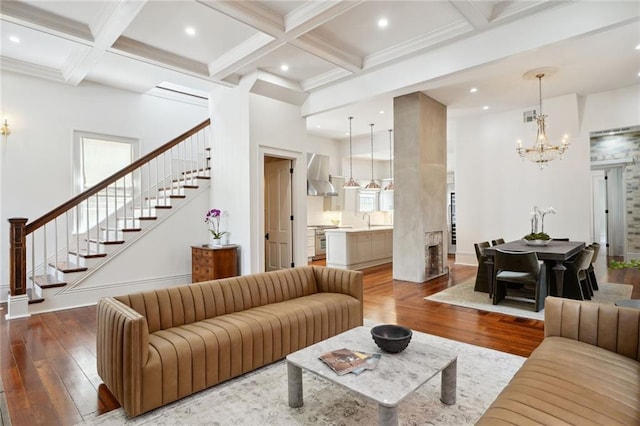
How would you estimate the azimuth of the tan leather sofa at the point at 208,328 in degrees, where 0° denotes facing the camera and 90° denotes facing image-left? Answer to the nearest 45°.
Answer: approximately 315°

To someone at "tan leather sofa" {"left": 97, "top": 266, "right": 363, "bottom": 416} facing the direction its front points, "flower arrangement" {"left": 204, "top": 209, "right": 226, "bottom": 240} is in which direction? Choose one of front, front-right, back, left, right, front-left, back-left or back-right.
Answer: back-left

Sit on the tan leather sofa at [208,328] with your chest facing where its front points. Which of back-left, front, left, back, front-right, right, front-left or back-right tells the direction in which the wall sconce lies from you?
back

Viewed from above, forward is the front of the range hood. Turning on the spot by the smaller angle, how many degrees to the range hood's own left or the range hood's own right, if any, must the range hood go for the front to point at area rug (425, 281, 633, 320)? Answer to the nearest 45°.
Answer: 0° — it already faces it

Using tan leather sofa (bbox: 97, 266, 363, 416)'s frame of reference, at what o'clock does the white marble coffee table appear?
The white marble coffee table is roughly at 12 o'clock from the tan leather sofa.

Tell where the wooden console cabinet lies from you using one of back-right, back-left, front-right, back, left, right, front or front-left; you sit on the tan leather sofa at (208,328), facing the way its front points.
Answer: back-left

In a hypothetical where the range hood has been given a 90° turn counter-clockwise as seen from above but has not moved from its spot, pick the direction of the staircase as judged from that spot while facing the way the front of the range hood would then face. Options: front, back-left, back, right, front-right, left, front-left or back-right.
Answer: back

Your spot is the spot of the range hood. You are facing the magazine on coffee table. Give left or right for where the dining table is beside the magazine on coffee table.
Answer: left
